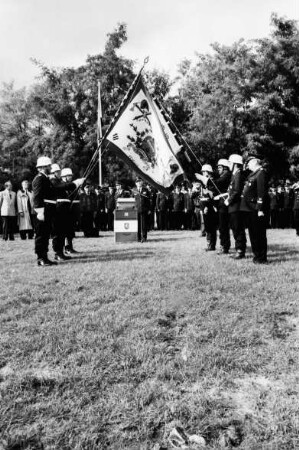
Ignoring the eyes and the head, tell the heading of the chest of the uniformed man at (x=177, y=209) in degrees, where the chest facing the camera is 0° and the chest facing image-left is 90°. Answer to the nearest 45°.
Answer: approximately 0°

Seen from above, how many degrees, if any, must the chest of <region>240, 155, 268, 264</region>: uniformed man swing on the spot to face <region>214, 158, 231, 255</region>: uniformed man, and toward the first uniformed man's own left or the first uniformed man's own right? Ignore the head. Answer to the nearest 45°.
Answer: approximately 45° to the first uniformed man's own right

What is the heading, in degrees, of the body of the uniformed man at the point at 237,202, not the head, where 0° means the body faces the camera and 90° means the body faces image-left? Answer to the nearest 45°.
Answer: approximately 90°

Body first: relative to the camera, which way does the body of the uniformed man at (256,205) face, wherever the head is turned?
to the viewer's left

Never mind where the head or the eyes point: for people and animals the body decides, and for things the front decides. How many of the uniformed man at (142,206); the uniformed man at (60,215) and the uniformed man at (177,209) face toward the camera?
2

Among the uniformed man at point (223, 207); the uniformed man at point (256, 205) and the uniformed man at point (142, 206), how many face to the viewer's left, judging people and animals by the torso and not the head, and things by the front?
2

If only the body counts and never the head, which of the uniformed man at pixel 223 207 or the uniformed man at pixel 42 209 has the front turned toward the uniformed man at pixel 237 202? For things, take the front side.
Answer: the uniformed man at pixel 42 209

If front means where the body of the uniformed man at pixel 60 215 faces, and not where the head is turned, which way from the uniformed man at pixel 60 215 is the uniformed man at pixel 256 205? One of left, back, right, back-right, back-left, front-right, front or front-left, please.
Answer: front-right

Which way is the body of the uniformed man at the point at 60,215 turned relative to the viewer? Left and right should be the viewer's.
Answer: facing to the right of the viewer

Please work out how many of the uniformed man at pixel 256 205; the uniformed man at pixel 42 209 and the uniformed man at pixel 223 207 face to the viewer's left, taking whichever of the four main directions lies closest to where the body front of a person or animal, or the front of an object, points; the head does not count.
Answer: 2

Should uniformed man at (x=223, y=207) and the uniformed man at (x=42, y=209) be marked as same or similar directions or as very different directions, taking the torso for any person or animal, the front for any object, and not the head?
very different directions

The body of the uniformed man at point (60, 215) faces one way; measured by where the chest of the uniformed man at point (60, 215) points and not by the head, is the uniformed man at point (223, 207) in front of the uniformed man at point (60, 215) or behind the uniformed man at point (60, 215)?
in front

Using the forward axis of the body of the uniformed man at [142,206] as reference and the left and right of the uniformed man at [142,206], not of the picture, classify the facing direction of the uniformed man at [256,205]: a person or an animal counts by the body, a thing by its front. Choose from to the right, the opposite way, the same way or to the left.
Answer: to the right

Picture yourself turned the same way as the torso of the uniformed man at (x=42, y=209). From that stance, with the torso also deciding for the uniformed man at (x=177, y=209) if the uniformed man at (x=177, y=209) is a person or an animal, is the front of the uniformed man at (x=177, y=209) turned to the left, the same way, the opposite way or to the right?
to the right
